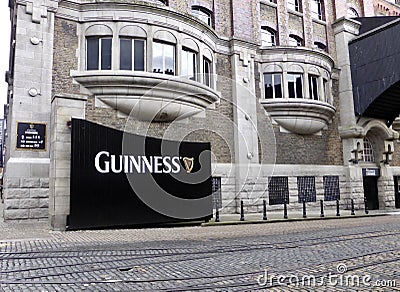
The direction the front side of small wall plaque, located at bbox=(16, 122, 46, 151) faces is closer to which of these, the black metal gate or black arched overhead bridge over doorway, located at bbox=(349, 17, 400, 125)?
the black metal gate

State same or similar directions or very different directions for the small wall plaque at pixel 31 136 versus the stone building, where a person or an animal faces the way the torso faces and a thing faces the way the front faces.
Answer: same or similar directions

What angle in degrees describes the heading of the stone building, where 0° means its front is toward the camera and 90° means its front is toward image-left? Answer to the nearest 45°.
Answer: approximately 315°

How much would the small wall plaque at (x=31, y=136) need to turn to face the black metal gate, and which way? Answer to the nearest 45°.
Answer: approximately 45° to its left

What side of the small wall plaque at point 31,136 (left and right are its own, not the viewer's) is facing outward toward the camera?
front

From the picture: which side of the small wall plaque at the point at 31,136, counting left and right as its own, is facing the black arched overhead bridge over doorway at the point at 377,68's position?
left
